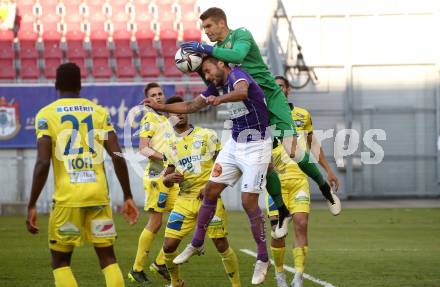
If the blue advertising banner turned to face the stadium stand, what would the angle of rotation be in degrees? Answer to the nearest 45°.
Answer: approximately 180°

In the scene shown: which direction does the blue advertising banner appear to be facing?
toward the camera

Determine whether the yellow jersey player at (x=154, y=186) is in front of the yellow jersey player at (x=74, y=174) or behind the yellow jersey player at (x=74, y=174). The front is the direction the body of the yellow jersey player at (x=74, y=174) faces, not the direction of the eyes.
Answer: in front

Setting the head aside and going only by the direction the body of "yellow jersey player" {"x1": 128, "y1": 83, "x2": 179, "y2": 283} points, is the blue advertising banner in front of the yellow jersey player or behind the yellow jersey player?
behind

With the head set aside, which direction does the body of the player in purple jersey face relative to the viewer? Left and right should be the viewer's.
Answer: facing the viewer and to the left of the viewer

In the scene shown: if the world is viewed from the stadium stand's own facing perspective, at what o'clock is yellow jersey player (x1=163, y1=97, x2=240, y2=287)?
The yellow jersey player is roughly at 12 o'clock from the stadium stand.

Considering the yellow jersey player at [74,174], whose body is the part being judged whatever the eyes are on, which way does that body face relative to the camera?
away from the camera

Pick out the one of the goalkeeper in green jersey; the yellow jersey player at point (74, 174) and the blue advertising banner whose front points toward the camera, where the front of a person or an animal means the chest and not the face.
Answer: the blue advertising banner

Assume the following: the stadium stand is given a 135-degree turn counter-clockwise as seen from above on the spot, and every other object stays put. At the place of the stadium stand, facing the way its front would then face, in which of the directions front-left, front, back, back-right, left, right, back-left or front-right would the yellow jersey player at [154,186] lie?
back-right

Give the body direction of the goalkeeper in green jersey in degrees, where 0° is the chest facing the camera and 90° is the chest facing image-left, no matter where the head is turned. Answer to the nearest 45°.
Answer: approximately 90°

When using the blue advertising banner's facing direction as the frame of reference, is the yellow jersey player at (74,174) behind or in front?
in front

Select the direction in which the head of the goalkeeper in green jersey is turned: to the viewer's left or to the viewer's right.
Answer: to the viewer's left

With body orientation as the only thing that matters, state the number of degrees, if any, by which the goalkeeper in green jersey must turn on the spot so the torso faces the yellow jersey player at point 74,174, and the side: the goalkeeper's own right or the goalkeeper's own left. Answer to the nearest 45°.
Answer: approximately 45° to the goalkeeper's own left

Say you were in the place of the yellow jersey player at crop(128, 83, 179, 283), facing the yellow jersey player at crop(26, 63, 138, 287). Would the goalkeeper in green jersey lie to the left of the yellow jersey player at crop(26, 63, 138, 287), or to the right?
left

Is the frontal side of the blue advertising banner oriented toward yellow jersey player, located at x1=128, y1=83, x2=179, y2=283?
yes
